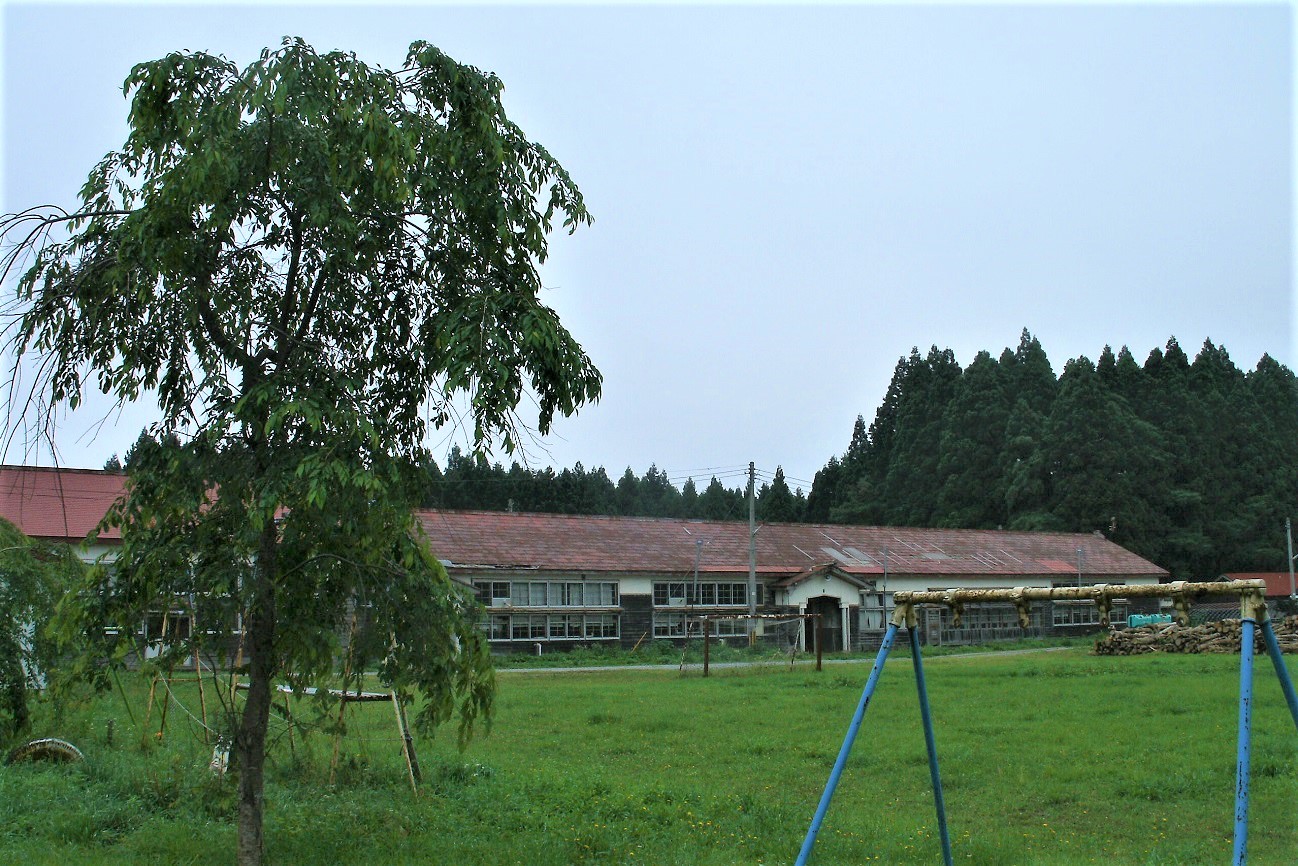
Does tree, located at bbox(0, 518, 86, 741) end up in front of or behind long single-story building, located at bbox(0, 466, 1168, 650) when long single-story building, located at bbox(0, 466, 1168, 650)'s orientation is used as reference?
in front

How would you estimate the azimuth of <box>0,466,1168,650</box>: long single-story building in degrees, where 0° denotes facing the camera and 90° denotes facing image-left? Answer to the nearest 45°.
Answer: approximately 0°

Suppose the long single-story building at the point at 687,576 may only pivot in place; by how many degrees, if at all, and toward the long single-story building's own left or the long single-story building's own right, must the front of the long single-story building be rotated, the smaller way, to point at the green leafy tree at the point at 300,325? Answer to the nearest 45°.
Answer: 0° — it already faces it

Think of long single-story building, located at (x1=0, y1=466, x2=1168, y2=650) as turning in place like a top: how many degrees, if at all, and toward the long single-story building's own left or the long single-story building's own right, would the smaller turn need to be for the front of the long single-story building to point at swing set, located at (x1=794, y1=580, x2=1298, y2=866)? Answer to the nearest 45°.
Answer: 0° — it already faces it
